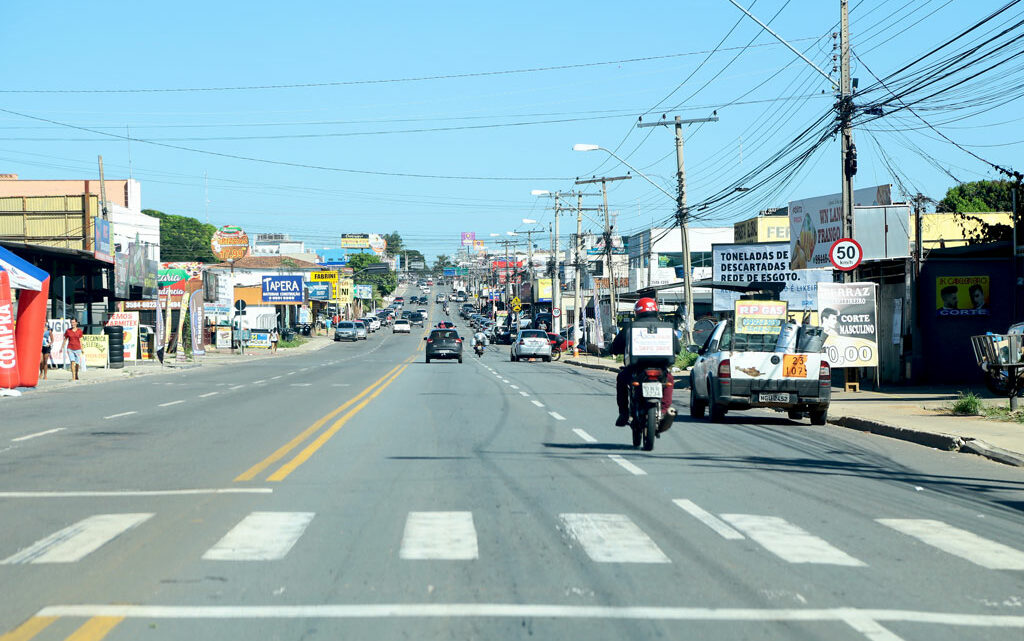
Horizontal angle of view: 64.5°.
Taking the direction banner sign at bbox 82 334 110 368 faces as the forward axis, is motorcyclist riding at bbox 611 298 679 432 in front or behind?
in front

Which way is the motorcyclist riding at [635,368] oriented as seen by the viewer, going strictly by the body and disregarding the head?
away from the camera

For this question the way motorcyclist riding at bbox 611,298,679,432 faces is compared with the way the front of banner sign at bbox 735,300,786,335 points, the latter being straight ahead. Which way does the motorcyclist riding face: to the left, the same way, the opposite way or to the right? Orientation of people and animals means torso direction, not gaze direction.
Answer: the opposite way

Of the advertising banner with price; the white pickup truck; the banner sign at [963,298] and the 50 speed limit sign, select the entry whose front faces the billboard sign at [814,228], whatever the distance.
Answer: the white pickup truck

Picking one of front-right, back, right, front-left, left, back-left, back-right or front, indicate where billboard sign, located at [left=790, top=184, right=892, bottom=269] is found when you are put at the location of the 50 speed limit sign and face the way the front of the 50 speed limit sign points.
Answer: back

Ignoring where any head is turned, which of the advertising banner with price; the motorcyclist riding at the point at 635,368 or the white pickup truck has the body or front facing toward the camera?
the advertising banner with price

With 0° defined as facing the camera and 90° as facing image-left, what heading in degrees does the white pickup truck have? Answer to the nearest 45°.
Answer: approximately 180°

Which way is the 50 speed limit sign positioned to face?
toward the camera

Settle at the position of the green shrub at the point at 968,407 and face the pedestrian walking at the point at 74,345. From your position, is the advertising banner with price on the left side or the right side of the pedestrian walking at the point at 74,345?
right

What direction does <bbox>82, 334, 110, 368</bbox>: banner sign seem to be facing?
toward the camera

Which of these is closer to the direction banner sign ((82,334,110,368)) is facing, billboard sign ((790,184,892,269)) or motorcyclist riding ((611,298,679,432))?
the motorcyclist riding

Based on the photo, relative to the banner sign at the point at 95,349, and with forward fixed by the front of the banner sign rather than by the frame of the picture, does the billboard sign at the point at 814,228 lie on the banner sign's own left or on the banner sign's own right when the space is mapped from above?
on the banner sign's own left

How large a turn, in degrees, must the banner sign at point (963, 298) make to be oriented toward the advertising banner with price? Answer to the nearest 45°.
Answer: approximately 45° to its right

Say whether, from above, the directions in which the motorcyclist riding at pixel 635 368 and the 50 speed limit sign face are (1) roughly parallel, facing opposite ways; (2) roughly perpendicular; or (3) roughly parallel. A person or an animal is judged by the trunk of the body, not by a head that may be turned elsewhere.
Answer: roughly parallel, facing opposite ways

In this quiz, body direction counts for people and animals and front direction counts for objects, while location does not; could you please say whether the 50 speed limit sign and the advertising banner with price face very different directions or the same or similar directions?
same or similar directions

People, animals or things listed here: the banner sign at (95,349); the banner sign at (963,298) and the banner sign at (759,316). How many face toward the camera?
3

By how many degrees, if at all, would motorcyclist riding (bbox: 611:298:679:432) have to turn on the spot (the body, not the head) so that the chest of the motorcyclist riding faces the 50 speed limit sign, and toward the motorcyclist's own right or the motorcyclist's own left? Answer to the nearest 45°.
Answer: approximately 45° to the motorcyclist's own right

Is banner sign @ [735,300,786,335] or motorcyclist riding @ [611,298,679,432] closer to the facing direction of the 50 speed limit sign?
the motorcyclist riding

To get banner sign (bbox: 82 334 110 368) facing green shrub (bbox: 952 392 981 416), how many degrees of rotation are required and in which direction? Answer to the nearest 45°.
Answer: approximately 45° to its left

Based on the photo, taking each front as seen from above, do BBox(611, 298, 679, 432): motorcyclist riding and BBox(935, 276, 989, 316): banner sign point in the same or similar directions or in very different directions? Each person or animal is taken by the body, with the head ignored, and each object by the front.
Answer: very different directions
